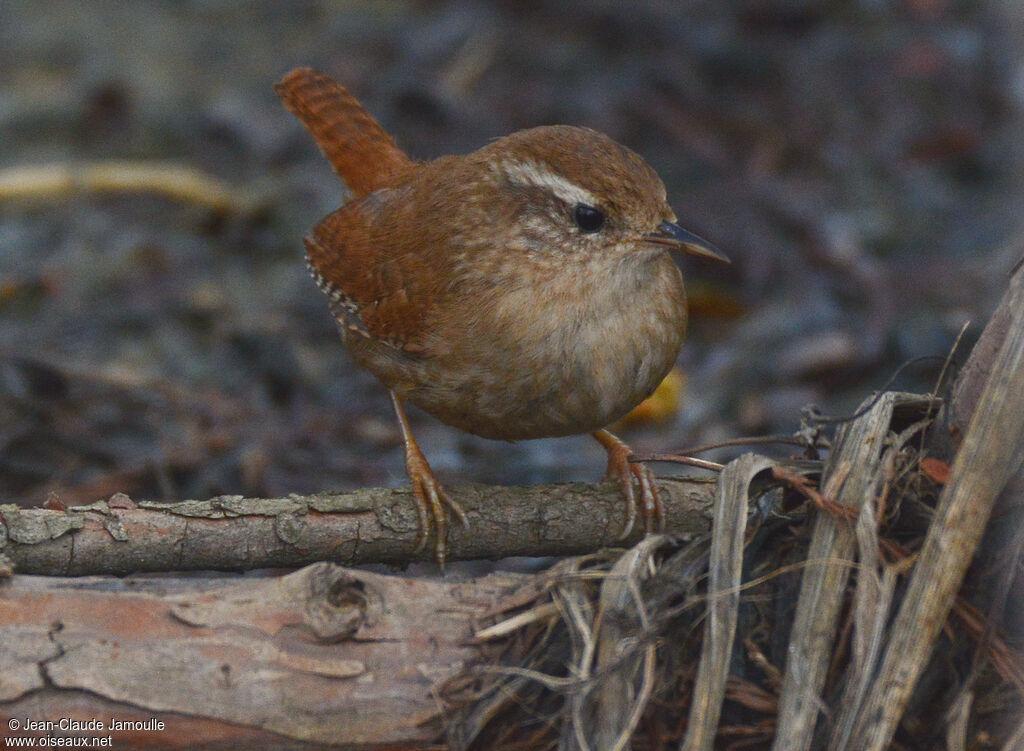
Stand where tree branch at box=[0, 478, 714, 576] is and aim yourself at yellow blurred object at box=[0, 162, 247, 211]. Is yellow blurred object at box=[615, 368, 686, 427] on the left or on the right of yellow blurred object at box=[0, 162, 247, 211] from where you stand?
right

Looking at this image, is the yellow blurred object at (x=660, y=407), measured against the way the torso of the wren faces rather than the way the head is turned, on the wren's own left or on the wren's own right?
on the wren's own left

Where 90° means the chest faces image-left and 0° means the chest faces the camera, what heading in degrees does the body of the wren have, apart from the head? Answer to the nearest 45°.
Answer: approximately 315°

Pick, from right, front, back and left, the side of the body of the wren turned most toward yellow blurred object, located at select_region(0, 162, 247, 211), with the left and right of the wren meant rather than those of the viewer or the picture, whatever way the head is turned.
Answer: back

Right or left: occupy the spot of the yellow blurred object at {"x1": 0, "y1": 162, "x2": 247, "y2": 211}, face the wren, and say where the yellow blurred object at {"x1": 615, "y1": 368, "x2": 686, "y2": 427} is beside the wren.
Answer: left
